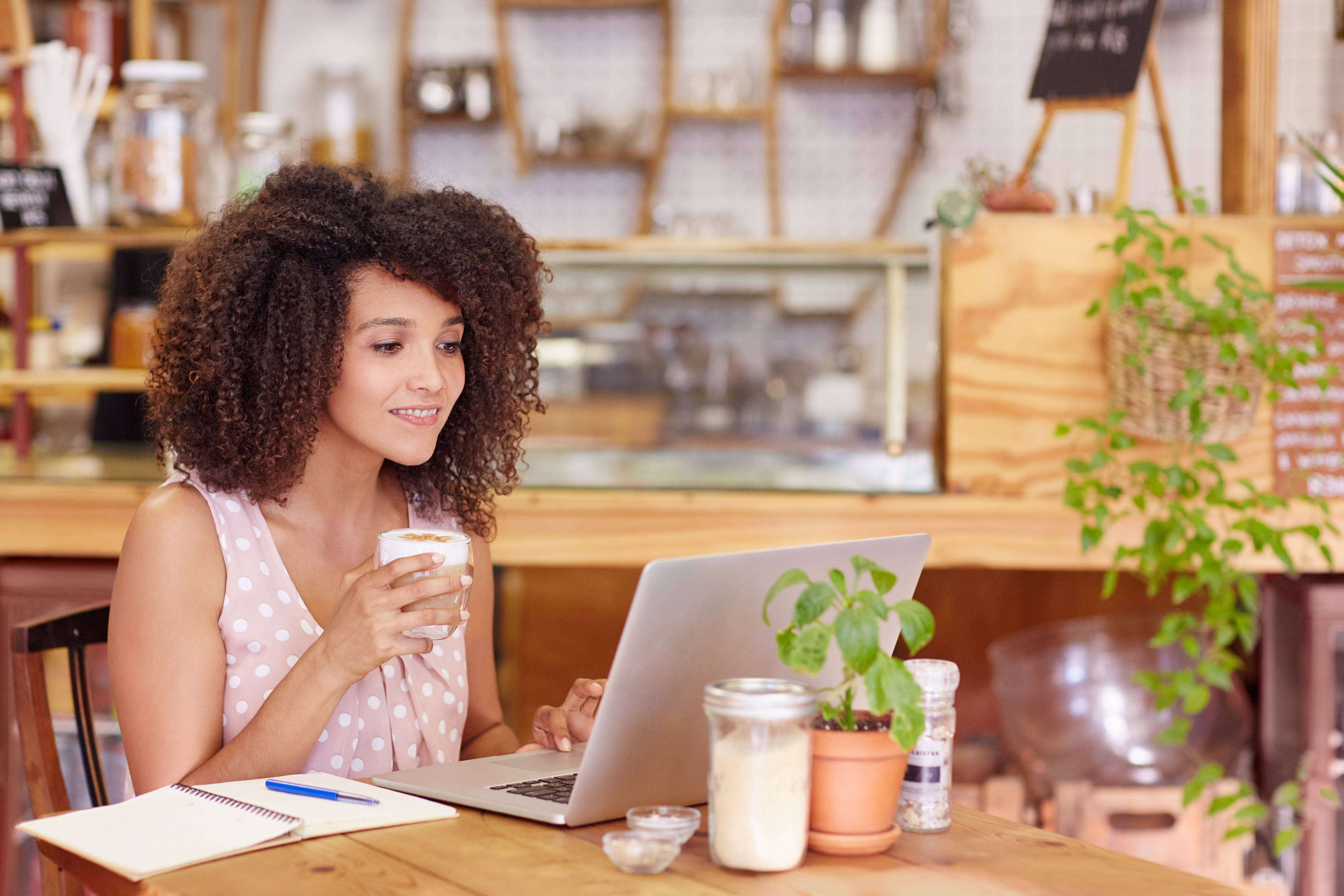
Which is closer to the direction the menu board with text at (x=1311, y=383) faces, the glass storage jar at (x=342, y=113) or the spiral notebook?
the spiral notebook

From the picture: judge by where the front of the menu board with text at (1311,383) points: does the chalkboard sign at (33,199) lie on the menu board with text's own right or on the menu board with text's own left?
on the menu board with text's own right

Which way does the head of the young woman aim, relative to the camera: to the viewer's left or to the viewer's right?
to the viewer's right

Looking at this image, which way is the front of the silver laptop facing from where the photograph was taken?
facing away from the viewer and to the left of the viewer

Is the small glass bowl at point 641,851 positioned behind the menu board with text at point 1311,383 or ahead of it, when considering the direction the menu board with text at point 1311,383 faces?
ahead

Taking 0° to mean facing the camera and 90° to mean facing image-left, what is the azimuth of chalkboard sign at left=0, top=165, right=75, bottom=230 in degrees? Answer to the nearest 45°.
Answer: approximately 0°

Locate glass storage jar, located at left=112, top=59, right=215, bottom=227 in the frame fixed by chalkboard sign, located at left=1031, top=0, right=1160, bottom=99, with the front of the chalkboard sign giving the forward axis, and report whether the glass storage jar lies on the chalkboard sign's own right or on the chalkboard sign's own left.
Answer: on the chalkboard sign's own right

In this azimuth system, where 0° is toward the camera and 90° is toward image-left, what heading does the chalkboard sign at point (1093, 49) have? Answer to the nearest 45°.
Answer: approximately 0°
